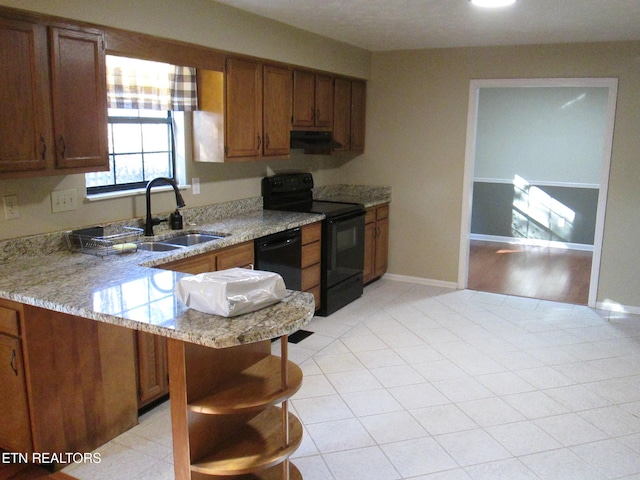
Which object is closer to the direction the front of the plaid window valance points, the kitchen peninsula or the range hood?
the kitchen peninsula

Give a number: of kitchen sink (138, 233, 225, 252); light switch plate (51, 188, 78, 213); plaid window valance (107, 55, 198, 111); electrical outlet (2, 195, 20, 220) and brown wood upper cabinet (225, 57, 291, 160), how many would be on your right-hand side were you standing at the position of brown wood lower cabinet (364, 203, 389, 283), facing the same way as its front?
5

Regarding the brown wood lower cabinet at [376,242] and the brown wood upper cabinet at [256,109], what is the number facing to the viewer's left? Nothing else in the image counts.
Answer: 0

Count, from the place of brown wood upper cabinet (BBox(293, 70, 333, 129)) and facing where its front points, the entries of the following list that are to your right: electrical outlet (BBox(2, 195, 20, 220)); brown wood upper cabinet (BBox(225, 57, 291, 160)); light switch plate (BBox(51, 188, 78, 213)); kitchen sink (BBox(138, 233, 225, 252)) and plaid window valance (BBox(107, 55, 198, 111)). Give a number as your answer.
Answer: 5

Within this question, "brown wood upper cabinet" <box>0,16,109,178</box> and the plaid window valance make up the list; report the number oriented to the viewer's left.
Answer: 0

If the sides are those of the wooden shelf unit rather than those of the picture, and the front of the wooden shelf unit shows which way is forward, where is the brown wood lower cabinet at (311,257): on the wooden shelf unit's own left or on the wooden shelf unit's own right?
on the wooden shelf unit's own left

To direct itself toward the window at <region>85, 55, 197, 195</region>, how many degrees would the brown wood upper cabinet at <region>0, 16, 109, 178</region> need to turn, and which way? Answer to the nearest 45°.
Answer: approximately 90° to its left

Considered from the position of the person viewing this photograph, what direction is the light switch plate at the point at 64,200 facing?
facing the viewer and to the right of the viewer

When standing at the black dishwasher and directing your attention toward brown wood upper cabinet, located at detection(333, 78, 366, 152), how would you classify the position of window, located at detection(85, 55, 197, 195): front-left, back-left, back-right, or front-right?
back-left

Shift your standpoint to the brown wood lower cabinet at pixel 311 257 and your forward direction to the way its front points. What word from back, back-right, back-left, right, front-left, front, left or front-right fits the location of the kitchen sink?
right

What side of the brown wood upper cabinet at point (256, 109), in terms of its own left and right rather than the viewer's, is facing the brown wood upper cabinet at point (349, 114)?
left
